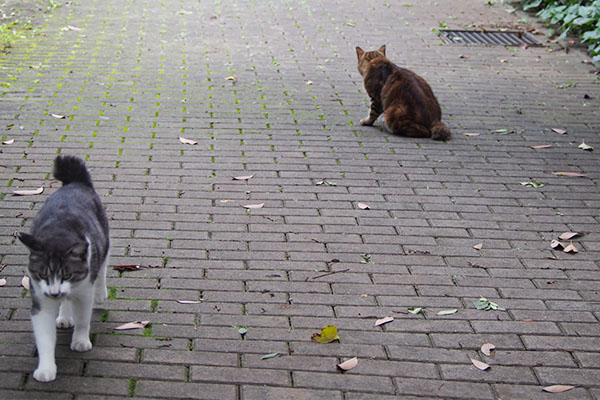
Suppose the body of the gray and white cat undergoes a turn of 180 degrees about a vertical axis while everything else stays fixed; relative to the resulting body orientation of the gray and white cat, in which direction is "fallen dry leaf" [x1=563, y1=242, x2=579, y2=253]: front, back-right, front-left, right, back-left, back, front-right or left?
right

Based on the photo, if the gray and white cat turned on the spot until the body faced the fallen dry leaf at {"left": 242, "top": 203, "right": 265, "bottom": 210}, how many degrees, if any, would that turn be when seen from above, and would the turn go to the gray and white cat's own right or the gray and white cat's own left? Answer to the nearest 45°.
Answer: approximately 135° to the gray and white cat's own left

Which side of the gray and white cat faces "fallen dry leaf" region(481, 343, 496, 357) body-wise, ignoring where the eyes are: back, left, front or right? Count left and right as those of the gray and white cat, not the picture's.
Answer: left

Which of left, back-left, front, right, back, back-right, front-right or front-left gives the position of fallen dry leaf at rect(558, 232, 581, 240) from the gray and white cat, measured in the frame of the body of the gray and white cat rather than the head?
left

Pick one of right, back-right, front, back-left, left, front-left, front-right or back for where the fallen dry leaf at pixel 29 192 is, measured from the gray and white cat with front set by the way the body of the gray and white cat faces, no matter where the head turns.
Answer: back

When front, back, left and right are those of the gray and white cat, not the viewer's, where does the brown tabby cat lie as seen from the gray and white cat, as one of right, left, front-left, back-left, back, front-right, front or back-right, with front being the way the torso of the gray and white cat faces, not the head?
back-left

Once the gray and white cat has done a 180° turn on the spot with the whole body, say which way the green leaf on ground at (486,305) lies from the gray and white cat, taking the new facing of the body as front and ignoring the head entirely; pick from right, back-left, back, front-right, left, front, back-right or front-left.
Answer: right

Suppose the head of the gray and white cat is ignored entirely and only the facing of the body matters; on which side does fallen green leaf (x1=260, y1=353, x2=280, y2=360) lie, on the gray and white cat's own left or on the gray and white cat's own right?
on the gray and white cat's own left

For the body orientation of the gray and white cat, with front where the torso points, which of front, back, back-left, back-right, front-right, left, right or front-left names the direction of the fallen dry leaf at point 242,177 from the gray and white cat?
back-left

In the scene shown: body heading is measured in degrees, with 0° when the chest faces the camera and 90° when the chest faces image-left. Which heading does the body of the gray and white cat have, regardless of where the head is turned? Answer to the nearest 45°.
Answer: approximately 0°

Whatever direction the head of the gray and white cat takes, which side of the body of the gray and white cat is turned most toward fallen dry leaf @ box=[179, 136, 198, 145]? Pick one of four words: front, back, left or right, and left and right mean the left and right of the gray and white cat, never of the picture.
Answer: back

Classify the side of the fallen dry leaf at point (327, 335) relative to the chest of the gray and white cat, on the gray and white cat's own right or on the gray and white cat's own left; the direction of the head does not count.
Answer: on the gray and white cat's own left

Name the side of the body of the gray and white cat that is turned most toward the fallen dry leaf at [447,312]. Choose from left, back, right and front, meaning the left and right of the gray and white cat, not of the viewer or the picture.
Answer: left

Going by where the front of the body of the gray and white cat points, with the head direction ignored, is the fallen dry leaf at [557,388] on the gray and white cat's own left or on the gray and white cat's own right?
on the gray and white cat's own left

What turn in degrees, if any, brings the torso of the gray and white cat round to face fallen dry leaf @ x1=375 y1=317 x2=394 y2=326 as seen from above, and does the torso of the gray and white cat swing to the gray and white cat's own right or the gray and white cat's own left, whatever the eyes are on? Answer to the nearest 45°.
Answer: approximately 90° to the gray and white cat's own left
